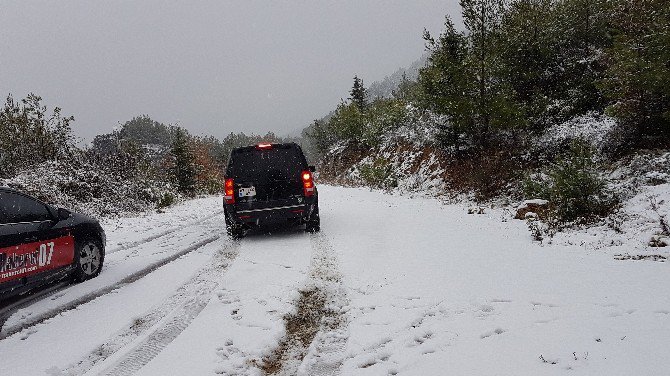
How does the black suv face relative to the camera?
away from the camera

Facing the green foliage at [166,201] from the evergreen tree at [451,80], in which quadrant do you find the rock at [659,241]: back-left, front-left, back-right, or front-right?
front-left

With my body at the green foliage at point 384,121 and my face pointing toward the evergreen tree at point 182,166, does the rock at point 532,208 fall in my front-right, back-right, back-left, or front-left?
front-left

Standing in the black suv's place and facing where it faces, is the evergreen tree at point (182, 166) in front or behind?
in front

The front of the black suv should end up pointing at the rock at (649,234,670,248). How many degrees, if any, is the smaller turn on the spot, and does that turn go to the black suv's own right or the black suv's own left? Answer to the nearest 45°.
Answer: approximately 135° to the black suv's own right

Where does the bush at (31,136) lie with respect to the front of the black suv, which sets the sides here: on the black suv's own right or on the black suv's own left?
on the black suv's own left

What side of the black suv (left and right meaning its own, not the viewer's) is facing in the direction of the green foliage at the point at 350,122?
front

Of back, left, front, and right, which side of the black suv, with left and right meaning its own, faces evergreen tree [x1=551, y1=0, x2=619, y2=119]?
right

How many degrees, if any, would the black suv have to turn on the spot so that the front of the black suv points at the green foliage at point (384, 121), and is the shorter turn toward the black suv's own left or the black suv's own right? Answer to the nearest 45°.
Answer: approximately 45° to the black suv's own right

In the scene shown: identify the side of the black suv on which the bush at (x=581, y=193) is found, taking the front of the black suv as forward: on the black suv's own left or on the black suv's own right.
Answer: on the black suv's own right

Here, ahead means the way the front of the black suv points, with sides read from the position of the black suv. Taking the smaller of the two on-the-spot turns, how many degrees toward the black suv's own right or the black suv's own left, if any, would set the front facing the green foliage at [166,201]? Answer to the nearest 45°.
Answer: approximately 45° to the black suv's own left

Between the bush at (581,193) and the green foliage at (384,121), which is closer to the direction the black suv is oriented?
the green foliage
